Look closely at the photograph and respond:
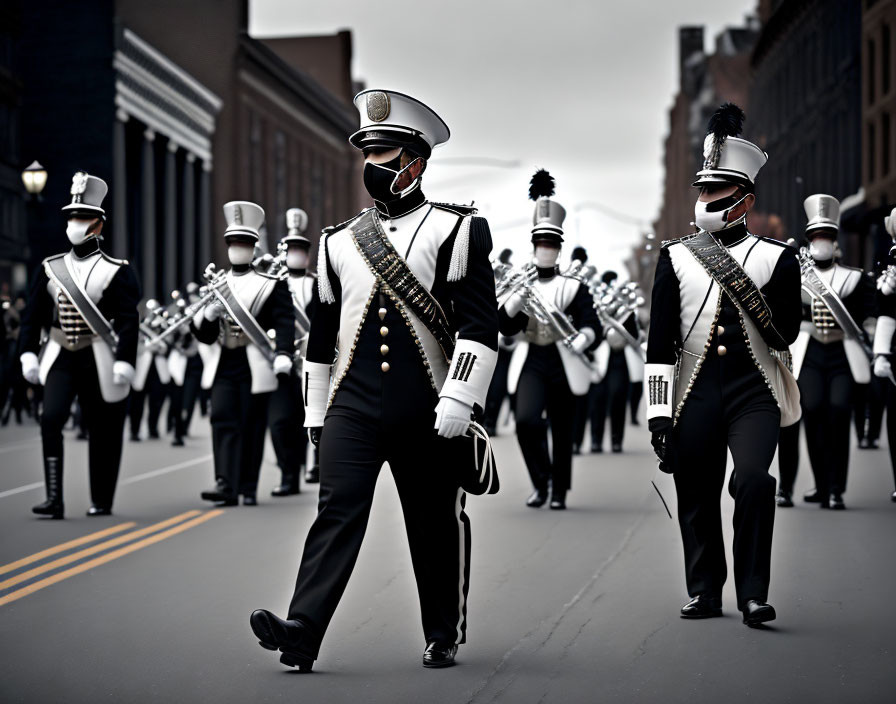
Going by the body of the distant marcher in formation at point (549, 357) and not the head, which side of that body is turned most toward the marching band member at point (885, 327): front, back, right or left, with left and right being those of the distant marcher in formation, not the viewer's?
left

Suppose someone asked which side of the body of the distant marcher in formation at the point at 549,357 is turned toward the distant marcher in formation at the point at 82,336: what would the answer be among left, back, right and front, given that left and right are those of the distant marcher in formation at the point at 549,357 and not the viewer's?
right

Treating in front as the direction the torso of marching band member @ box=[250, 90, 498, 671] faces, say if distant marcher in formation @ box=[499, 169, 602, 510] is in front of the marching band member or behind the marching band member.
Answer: behind

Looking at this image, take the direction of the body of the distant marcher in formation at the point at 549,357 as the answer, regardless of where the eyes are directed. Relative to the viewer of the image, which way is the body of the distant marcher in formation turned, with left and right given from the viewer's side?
facing the viewer

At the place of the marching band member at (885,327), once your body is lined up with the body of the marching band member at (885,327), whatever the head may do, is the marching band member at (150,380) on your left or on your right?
on your right

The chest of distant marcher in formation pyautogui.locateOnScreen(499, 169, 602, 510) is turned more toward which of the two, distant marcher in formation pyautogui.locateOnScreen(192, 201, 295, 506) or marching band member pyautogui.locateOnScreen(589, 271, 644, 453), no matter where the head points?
the distant marcher in formation

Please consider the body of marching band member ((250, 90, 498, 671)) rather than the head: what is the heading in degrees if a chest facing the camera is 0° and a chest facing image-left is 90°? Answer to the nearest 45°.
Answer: approximately 45°
